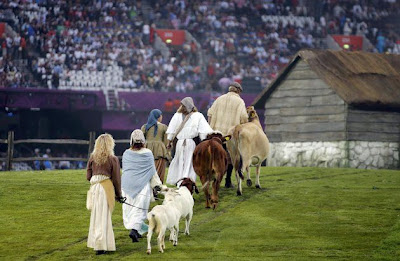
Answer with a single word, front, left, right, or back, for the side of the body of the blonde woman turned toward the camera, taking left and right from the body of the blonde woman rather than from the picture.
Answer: back

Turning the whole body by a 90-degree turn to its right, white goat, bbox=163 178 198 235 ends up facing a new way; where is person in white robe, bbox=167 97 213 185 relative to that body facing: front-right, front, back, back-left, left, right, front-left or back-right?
back-left

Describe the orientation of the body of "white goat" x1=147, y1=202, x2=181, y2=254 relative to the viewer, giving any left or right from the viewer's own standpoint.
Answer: facing away from the viewer and to the right of the viewer

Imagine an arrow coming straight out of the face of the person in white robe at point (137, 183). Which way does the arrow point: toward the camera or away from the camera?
away from the camera

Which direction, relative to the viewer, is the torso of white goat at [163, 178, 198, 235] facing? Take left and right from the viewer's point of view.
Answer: facing away from the viewer and to the right of the viewer

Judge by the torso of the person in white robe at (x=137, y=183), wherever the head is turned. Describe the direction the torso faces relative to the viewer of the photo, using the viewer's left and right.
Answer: facing away from the viewer

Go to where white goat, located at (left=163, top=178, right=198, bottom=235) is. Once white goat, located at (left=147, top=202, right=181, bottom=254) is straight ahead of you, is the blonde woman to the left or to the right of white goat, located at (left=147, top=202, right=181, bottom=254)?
right

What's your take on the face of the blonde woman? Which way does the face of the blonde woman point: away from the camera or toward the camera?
away from the camera

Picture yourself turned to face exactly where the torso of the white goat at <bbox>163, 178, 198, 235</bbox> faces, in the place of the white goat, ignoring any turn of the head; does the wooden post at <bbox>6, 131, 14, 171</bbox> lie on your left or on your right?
on your left

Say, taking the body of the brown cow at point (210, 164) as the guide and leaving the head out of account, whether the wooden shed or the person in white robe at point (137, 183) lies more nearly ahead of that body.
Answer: the wooden shed

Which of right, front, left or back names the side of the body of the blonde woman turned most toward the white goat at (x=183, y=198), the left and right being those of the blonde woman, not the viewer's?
right

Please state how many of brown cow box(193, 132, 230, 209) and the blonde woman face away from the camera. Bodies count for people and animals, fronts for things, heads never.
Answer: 2
